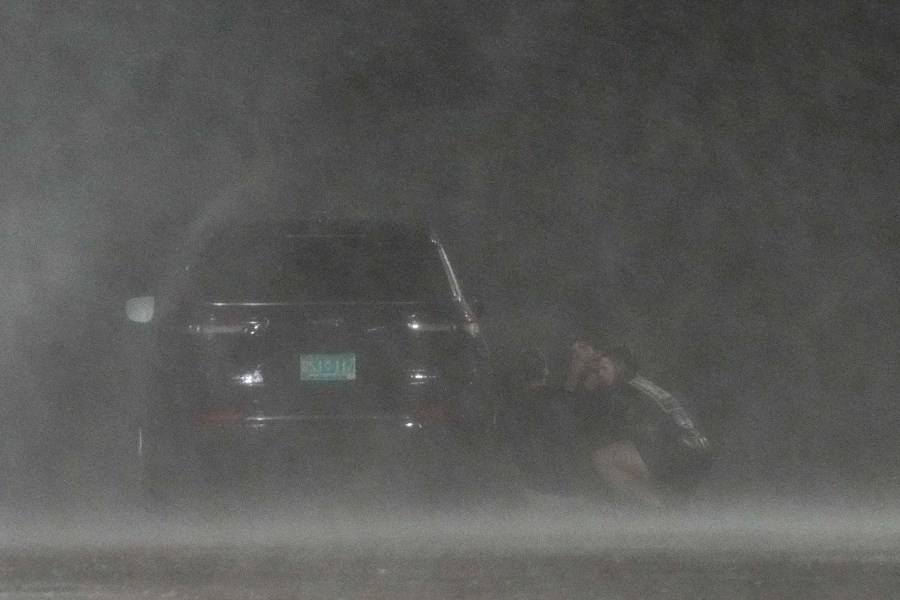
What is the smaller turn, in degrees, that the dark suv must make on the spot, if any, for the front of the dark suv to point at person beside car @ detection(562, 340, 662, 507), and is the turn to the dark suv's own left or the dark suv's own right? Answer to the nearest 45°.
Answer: approximately 90° to the dark suv's own right

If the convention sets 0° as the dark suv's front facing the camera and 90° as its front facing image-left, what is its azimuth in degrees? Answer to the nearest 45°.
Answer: approximately 180°
